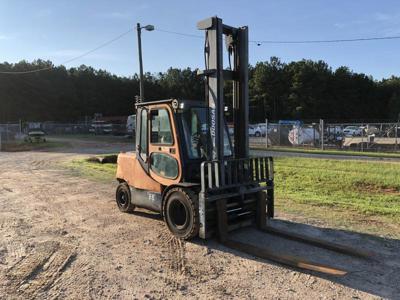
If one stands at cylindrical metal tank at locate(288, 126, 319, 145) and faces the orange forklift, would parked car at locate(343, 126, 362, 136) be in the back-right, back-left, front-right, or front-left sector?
back-left

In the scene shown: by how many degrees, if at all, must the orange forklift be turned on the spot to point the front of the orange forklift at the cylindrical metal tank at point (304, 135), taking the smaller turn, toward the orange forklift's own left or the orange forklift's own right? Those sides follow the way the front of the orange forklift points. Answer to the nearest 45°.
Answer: approximately 135° to the orange forklift's own left

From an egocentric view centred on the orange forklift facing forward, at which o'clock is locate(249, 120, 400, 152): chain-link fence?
The chain-link fence is roughly at 8 o'clock from the orange forklift.

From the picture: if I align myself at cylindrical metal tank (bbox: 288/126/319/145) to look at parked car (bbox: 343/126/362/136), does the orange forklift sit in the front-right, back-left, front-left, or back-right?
back-right

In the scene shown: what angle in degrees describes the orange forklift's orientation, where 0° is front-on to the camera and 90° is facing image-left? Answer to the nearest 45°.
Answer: approximately 315°

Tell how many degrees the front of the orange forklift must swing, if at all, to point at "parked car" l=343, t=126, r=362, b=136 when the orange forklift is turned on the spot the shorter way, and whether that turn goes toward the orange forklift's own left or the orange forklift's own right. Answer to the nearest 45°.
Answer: approximately 135° to the orange forklift's own left
